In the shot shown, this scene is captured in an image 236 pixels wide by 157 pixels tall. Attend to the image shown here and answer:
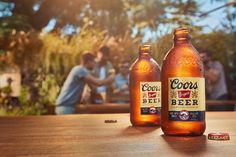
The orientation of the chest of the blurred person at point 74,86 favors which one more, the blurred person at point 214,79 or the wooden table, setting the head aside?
the blurred person

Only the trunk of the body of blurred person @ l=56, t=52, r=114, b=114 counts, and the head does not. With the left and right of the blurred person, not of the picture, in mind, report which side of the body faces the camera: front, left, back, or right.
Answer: right

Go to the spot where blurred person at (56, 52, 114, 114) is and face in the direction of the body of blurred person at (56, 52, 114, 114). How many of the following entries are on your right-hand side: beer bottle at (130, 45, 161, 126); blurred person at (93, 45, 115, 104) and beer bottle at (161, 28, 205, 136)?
2

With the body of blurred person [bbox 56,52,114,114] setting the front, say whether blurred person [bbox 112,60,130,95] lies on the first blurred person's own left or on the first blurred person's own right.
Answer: on the first blurred person's own left

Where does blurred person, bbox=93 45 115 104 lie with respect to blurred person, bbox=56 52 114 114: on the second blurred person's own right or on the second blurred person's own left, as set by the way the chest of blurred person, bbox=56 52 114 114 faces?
on the second blurred person's own left

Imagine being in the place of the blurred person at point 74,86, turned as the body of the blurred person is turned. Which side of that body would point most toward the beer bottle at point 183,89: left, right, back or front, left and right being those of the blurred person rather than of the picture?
right

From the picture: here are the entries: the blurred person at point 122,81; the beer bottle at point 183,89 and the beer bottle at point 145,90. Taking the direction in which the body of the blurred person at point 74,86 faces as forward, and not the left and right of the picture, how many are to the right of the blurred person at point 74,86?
2

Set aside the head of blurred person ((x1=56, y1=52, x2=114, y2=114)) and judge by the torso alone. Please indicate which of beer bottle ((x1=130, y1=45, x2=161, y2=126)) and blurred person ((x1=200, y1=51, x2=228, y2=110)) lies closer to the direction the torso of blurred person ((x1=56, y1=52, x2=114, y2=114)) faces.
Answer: the blurred person

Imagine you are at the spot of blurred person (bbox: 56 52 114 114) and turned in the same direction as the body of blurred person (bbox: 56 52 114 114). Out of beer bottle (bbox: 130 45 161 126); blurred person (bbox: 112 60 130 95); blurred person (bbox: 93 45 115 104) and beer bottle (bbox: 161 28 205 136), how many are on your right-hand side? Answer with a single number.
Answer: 2

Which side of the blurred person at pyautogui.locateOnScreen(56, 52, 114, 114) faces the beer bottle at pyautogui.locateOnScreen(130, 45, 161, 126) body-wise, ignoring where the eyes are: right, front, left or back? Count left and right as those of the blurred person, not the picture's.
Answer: right
